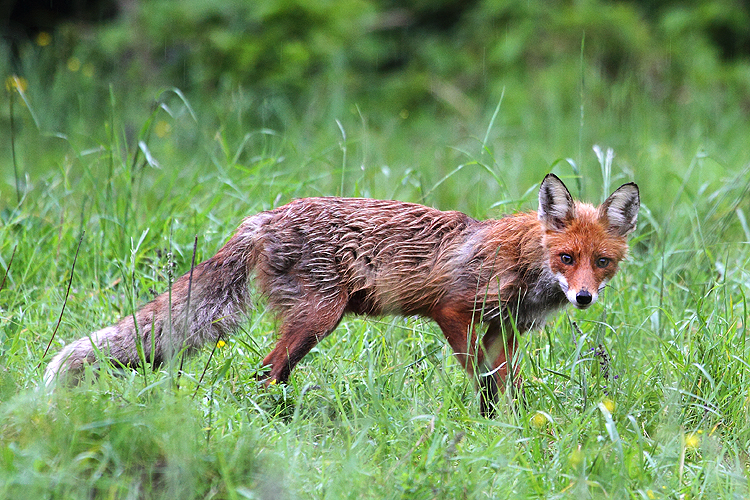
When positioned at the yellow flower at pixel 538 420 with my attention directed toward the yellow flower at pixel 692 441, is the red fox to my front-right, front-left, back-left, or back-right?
back-left

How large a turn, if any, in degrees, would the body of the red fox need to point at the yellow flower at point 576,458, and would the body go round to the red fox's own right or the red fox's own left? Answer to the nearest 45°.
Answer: approximately 45° to the red fox's own right

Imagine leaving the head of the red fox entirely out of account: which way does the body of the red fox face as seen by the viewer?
to the viewer's right

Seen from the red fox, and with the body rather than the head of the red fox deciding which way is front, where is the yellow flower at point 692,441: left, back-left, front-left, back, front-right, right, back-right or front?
front-right

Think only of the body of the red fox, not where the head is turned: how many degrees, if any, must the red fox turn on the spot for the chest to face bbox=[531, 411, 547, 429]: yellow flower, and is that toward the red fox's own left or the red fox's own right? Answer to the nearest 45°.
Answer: approximately 45° to the red fox's own right
